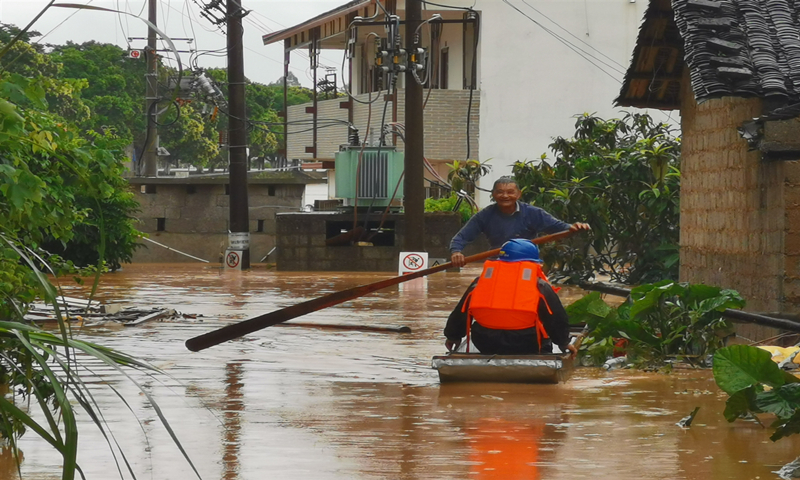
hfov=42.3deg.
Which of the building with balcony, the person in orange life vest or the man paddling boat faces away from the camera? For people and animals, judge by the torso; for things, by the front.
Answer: the person in orange life vest

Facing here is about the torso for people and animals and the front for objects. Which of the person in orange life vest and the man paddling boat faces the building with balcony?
the person in orange life vest

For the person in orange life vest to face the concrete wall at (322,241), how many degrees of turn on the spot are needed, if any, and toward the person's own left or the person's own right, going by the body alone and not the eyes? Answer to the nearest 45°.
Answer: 0° — they already face it

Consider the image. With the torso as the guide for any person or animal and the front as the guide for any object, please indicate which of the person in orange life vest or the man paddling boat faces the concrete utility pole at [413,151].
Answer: the person in orange life vest

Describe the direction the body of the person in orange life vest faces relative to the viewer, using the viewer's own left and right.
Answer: facing away from the viewer

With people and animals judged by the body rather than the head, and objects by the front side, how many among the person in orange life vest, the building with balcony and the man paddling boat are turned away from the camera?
1

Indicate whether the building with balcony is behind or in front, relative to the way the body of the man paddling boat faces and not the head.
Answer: behind

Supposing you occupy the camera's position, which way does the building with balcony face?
facing the viewer and to the left of the viewer

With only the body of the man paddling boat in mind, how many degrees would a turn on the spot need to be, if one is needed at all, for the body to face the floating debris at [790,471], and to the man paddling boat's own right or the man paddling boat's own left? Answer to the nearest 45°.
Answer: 0° — they already face it

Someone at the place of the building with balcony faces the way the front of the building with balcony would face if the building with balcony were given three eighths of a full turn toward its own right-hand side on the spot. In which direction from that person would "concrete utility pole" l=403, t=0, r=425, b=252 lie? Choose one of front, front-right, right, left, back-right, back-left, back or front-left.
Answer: back

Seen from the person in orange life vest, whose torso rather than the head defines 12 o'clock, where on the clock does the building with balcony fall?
The building with balcony is roughly at 12 o'clock from the person in orange life vest.

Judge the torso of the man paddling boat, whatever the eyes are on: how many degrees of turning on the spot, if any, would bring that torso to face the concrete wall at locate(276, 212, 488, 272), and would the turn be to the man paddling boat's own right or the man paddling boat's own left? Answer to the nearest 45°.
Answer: approximately 180°

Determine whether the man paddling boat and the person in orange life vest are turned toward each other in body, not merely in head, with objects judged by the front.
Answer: yes

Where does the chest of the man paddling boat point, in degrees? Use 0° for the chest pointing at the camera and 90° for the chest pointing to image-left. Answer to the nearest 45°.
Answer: approximately 0°

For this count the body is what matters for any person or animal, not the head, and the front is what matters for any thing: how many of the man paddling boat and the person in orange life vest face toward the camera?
1
